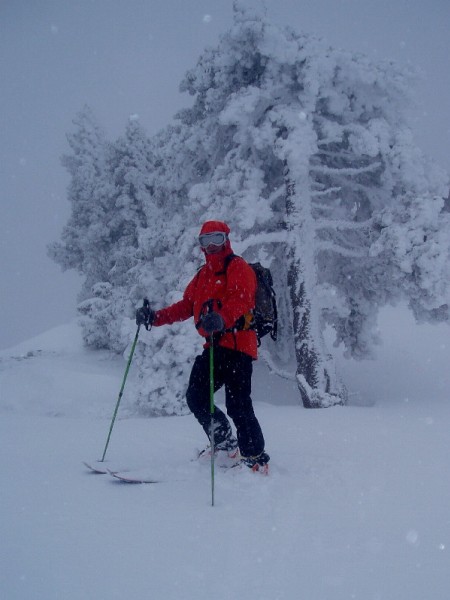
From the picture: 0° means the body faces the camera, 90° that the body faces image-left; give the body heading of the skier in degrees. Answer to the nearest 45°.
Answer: approximately 45°

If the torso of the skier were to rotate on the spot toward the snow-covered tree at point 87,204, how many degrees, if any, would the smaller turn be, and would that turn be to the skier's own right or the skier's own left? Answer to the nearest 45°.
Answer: approximately 135° to the skier's own right

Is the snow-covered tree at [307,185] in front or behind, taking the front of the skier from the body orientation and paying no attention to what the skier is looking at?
behind
